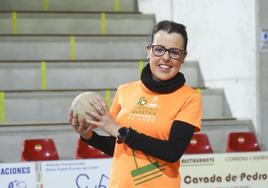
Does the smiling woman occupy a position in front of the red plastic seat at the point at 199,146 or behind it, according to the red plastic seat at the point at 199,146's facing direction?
in front

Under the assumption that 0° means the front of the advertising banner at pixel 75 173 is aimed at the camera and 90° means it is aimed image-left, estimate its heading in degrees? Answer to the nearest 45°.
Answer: approximately 0°

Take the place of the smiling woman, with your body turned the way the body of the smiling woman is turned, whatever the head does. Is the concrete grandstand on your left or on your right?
on your right

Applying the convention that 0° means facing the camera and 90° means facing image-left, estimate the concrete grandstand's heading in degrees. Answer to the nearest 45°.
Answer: approximately 0°

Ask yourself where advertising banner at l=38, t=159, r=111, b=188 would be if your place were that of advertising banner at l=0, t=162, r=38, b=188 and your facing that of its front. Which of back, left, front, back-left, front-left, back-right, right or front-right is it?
left
